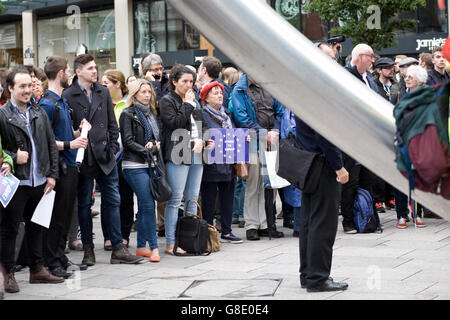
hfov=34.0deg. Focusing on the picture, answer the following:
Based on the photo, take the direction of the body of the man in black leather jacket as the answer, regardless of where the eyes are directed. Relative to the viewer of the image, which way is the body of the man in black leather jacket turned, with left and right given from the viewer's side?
facing the viewer and to the right of the viewer

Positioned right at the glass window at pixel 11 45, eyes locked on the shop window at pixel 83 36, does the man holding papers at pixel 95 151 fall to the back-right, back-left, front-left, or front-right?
front-right

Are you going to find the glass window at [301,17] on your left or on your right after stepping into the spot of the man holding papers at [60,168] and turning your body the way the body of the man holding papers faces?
on your left

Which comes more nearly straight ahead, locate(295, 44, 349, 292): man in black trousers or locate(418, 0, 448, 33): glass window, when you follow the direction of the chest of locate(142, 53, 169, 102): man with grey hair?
the man in black trousers

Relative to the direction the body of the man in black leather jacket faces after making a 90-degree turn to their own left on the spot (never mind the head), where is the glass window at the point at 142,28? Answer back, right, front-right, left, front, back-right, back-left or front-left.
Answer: front-left

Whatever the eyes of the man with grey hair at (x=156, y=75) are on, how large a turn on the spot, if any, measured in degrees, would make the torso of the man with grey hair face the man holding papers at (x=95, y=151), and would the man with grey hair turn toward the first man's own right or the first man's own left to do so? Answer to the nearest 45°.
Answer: approximately 45° to the first man's own right

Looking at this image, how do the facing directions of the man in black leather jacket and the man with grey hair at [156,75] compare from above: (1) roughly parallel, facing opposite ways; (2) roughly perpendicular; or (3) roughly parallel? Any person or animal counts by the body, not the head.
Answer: roughly parallel

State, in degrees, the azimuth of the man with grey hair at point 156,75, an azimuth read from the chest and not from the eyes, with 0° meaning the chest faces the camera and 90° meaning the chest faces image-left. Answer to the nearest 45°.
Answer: approximately 315°

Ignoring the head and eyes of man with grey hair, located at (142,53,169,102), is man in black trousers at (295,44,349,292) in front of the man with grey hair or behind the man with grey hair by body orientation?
in front

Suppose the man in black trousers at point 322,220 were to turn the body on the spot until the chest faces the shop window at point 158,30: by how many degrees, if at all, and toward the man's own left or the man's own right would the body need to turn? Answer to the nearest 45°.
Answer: approximately 90° to the man's own left

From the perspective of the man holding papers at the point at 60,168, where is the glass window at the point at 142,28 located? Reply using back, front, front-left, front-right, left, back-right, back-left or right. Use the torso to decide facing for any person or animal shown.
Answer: left
